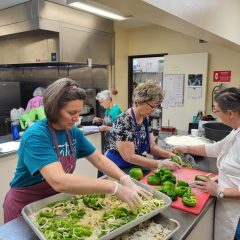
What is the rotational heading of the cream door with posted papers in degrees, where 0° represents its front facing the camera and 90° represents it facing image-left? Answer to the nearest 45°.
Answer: approximately 0°

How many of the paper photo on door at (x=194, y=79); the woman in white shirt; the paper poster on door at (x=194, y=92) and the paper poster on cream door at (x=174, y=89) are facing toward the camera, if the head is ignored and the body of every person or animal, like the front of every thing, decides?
3

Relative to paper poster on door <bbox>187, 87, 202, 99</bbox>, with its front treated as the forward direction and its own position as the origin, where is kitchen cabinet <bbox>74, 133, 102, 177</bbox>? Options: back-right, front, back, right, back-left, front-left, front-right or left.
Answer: front-right

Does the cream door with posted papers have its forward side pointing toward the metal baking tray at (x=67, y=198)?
yes

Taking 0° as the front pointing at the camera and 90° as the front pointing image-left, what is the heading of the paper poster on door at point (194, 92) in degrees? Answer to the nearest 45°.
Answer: approximately 0°

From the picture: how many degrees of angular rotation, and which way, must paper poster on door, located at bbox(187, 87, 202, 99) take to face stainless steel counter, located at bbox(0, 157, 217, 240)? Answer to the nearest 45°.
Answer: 0° — it already faces it

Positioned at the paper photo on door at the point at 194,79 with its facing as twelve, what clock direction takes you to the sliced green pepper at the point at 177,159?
The sliced green pepper is roughly at 12 o'clock from the paper photo on door.
